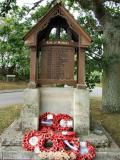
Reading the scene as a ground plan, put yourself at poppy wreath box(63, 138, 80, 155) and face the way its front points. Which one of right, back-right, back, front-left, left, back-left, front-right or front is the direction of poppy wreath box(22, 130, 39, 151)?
right

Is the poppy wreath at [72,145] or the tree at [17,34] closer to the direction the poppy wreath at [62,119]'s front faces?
the poppy wreath

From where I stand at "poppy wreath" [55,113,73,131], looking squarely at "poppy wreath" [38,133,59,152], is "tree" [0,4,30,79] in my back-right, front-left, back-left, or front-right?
back-right

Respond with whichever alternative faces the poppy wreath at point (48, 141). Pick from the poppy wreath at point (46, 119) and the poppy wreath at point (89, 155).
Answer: the poppy wreath at point (46, 119)

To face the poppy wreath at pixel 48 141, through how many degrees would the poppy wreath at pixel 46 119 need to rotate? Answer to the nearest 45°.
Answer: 0° — it already faces it

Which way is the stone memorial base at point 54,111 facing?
toward the camera

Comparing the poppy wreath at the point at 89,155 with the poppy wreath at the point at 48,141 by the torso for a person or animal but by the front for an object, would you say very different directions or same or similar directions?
same or similar directions

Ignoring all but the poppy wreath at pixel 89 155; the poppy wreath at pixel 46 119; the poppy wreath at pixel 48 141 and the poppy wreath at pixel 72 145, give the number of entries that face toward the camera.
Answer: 4

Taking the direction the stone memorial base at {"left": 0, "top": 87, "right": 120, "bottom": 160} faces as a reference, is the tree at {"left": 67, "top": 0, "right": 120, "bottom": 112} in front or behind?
behind

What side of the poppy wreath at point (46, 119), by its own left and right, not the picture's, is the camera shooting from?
front

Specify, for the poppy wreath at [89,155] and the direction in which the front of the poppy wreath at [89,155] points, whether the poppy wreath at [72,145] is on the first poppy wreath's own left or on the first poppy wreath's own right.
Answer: on the first poppy wreath's own right

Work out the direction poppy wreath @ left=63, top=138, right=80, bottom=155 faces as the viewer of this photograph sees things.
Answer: facing the viewer
